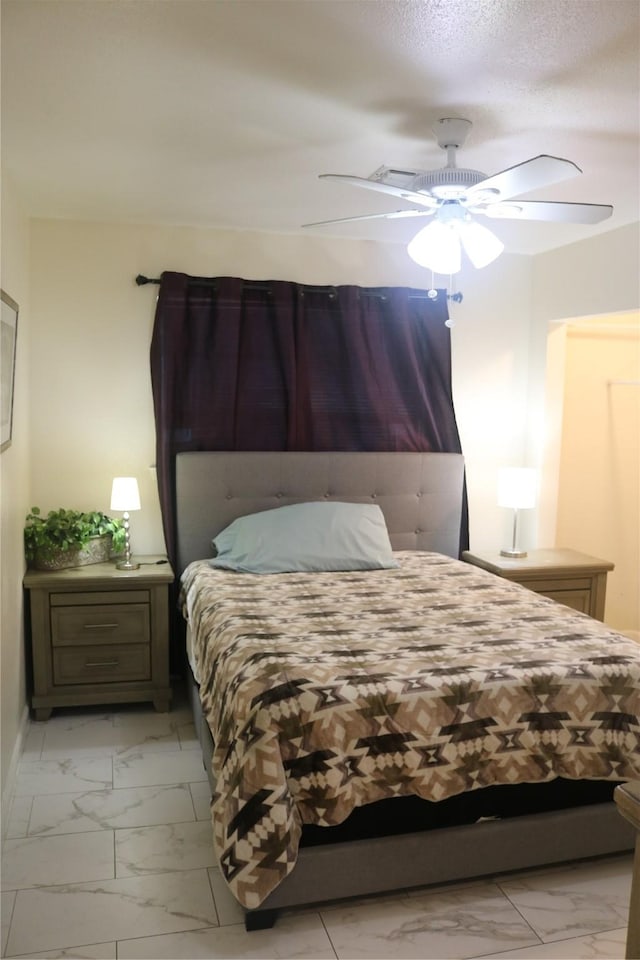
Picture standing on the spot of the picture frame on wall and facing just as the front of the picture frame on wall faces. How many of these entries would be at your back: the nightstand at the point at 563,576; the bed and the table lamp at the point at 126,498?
0

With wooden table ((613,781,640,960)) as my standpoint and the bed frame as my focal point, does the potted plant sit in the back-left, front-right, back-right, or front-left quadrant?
front-left

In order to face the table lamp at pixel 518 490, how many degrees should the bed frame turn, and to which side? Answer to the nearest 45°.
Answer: approximately 90° to its left

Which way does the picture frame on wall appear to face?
to the viewer's right

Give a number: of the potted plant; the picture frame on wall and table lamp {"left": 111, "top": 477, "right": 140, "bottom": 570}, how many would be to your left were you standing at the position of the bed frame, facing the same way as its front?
0

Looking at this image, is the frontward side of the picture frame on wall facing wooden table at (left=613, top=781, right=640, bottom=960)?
no

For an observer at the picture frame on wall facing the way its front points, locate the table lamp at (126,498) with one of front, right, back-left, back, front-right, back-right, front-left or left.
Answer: front-left

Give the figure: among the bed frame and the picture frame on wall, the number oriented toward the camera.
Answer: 1

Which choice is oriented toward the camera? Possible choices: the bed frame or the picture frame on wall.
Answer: the bed frame

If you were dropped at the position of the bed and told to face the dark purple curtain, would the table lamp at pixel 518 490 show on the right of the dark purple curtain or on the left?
right

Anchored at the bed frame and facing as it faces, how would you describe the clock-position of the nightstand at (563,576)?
The nightstand is roughly at 9 o'clock from the bed frame.

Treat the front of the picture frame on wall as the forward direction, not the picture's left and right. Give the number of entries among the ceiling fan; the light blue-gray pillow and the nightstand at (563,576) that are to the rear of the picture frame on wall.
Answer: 0

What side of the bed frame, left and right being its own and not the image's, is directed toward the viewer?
front

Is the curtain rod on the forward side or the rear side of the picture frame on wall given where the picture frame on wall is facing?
on the forward side

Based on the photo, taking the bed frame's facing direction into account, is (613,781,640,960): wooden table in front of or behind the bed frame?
in front

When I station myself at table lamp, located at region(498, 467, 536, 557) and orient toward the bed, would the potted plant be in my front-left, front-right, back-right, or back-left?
front-right

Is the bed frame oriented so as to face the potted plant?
no
